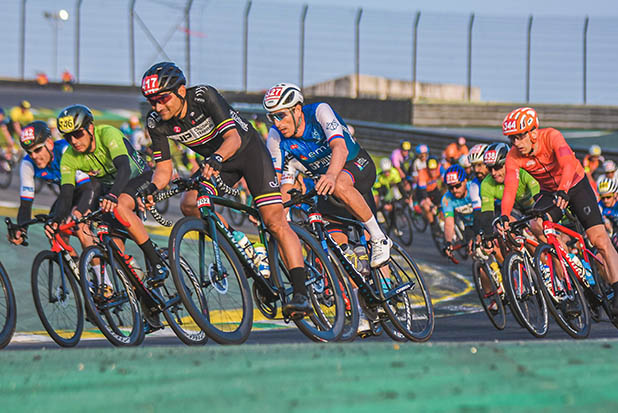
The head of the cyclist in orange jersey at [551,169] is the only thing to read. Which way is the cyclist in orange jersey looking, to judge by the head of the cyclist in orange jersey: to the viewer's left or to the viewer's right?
to the viewer's left

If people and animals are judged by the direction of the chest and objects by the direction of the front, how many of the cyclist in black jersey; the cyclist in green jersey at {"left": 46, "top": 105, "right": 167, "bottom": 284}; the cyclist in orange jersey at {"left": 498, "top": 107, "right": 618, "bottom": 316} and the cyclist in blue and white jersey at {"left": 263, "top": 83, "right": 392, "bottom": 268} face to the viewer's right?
0

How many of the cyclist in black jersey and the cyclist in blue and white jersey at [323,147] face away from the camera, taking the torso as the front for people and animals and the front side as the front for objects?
0

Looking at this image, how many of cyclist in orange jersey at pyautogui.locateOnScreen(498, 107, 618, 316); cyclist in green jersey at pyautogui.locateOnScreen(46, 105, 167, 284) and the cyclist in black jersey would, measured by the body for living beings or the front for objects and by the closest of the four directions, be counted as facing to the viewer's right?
0

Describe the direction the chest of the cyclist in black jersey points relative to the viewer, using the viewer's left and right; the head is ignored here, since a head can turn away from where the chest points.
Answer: facing the viewer and to the left of the viewer

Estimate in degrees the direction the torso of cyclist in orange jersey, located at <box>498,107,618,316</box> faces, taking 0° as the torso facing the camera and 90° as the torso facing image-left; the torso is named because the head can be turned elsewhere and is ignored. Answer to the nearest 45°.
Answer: approximately 45°

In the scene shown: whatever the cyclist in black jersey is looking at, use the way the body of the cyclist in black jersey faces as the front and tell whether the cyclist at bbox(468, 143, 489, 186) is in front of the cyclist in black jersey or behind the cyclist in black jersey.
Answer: behind

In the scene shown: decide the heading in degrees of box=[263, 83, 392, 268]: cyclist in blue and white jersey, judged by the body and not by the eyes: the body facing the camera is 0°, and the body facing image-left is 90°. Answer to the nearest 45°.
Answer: approximately 45°

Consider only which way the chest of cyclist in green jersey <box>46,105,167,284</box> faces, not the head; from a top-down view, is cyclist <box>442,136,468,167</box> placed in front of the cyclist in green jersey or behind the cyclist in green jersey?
behind

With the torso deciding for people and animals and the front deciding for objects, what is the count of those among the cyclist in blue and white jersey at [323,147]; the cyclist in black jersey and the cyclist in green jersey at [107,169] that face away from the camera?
0

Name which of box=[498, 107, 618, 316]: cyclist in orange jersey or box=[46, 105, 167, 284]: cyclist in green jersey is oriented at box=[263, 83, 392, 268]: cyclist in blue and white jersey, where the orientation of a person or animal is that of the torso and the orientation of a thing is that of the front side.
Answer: the cyclist in orange jersey

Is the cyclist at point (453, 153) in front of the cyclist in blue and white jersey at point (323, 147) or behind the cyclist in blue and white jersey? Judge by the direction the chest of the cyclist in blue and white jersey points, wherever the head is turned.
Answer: behind

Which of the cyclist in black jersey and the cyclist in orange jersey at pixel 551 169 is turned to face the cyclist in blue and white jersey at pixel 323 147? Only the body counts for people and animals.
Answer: the cyclist in orange jersey
